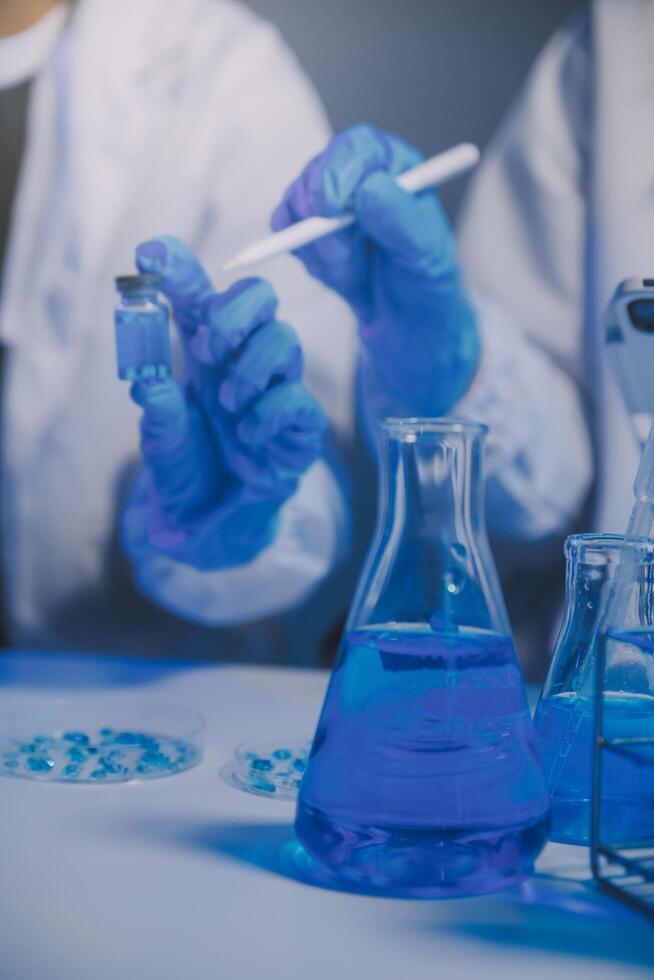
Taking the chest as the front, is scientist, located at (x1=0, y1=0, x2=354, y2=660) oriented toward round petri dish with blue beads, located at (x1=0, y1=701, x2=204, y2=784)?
yes

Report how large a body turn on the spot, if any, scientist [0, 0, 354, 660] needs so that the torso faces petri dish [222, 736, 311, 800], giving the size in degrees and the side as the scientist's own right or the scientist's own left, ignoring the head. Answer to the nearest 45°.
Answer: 0° — they already face it

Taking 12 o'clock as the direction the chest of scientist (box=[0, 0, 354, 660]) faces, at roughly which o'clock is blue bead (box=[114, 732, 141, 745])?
The blue bead is roughly at 12 o'clock from the scientist.

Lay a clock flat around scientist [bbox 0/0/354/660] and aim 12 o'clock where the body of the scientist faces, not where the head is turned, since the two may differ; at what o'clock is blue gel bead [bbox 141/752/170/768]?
The blue gel bead is roughly at 12 o'clock from the scientist.

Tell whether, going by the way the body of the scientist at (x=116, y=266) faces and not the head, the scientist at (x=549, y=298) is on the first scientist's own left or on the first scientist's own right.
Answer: on the first scientist's own left

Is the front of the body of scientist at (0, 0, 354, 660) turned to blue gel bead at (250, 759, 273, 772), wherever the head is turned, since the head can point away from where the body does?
yes

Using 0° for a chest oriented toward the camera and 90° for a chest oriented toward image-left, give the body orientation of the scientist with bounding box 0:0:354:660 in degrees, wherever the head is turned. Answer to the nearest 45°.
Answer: approximately 0°

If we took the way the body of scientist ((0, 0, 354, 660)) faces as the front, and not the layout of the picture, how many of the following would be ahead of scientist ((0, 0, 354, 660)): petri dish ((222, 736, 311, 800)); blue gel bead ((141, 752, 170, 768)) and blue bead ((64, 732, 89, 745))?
3
